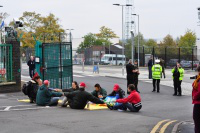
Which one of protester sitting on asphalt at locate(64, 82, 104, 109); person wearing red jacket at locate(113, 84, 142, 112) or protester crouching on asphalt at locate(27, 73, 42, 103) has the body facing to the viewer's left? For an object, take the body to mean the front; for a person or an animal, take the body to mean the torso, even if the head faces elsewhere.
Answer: the person wearing red jacket

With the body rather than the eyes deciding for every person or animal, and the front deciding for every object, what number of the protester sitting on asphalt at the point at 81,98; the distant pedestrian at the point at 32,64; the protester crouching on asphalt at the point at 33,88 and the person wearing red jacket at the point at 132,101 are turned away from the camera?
1

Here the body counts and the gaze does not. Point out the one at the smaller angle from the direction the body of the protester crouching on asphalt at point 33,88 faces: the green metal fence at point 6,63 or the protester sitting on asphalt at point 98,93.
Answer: the protester sitting on asphalt

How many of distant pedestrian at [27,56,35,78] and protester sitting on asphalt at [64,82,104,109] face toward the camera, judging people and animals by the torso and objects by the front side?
1

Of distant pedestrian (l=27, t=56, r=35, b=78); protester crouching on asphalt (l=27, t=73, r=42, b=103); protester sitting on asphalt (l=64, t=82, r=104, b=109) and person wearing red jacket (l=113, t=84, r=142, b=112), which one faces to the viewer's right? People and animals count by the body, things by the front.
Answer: protester crouching on asphalt (l=27, t=73, r=42, b=103)

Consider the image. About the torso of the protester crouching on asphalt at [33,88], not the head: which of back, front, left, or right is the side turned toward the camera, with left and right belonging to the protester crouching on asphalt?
right

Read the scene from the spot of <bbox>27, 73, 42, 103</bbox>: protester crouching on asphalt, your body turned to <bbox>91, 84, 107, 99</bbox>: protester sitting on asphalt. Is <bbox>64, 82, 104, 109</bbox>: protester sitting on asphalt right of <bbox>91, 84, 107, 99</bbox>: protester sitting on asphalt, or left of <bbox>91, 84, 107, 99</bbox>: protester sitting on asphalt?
right

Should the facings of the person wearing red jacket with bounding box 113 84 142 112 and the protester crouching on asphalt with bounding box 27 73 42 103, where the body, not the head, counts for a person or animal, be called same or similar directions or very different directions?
very different directions

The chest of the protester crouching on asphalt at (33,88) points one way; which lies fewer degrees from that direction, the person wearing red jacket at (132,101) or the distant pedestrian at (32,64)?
the person wearing red jacket

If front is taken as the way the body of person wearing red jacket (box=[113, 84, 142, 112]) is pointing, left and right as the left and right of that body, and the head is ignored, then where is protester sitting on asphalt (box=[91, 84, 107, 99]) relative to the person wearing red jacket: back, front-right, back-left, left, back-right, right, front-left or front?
front-right

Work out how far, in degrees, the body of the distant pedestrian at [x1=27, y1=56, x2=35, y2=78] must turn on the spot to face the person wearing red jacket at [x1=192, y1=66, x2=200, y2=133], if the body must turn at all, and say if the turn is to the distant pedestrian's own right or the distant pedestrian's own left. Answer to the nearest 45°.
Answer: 0° — they already face them

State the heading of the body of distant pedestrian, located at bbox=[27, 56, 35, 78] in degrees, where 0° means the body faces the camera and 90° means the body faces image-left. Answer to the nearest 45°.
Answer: approximately 0°

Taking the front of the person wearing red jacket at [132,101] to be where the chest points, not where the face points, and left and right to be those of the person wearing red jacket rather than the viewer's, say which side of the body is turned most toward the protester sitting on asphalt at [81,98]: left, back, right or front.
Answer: front

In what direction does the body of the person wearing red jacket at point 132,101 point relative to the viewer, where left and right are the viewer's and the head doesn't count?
facing to the left of the viewer
